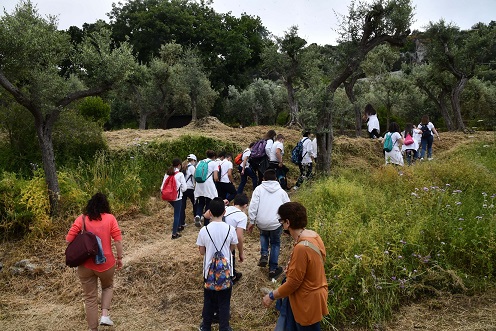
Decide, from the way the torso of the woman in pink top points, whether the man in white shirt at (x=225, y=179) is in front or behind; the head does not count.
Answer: in front

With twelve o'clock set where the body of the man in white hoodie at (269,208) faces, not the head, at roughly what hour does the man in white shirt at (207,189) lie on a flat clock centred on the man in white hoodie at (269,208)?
the man in white shirt at (207,189) is roughly at 11 o'clock from the man in white hoodie at (269,208).

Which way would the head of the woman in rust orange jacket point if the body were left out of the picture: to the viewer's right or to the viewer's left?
to the viewer's left

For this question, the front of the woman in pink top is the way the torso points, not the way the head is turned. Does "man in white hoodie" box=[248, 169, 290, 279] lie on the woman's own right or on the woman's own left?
on the woman's own right

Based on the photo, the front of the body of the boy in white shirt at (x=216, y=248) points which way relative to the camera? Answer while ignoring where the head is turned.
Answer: away from the camera

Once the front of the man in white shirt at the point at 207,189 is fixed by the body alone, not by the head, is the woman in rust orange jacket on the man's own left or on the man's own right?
on the man's own right

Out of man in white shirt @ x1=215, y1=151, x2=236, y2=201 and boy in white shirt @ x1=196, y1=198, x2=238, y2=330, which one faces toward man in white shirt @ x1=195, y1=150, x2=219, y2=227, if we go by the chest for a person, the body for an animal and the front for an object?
boy in white shirt @ x1=196, y1=198, x2=238, y2=330

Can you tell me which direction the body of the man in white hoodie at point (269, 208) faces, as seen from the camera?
away from the camera

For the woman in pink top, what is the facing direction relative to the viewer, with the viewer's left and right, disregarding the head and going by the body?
facing away from the viewer

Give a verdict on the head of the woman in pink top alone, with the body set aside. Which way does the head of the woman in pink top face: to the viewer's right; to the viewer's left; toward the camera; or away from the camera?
away from the camera

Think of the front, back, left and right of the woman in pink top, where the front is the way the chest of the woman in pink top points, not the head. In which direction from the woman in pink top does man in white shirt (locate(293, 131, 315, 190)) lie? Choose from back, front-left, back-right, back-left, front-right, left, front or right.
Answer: front-right

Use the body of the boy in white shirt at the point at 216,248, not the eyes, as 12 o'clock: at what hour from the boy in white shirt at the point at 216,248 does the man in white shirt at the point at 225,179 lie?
the man in white shirt at the point at 225,179 is roughly at 12 o'clock from the boy in white shirt at the point at 216,248.

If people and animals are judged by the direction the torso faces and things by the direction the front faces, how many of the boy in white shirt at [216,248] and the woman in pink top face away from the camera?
2

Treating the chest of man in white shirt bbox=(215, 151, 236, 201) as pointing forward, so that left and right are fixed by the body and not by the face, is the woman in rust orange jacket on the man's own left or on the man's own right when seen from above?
on the man's own right
